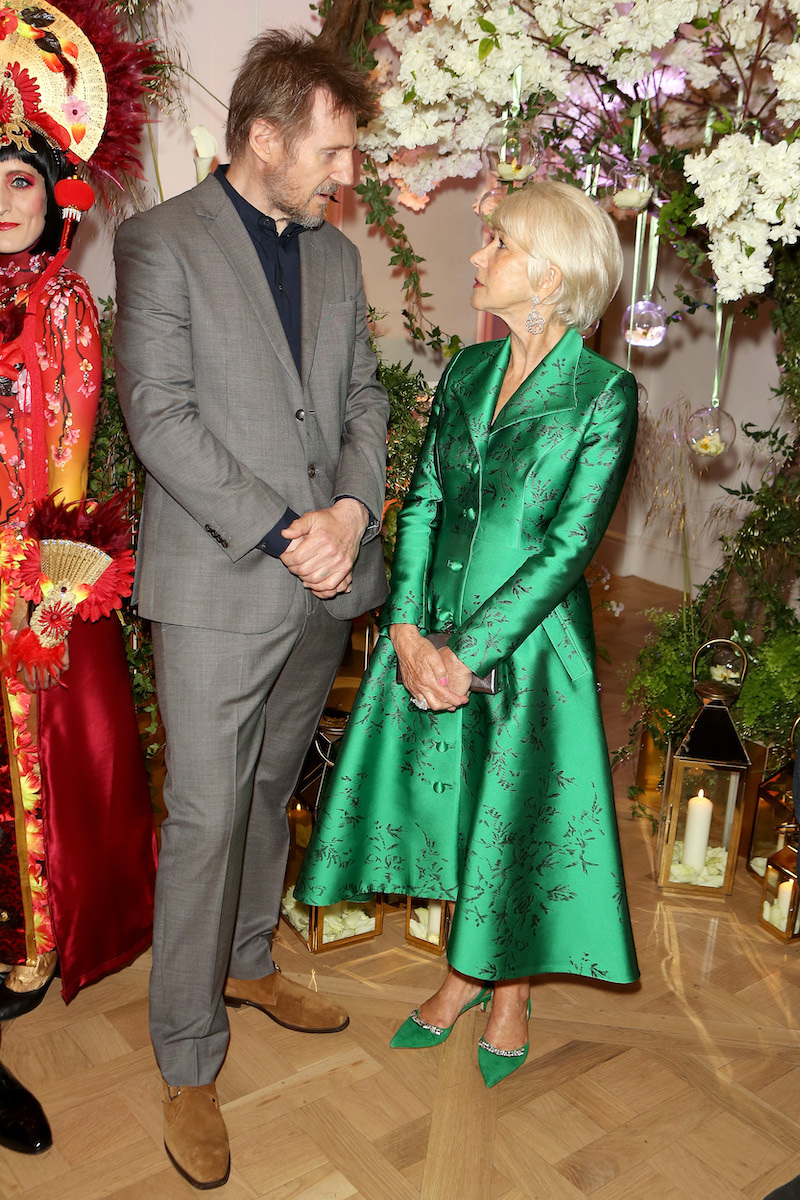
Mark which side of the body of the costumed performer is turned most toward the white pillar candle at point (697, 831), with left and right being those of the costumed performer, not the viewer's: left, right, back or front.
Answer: left

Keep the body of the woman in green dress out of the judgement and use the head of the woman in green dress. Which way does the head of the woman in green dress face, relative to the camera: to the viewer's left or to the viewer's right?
to the viewer's left

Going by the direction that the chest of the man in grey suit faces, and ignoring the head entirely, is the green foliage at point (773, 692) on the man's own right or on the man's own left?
on the man's own left

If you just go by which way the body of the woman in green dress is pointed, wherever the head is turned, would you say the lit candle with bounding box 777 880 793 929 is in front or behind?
behind

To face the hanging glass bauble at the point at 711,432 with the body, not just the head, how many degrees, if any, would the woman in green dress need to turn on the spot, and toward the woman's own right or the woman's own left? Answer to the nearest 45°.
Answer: approximately 180°

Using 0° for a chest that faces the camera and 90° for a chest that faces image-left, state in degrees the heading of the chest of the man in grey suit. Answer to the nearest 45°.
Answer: approximately 315°

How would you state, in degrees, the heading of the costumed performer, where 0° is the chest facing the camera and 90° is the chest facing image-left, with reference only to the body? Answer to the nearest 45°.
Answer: approximately 0°

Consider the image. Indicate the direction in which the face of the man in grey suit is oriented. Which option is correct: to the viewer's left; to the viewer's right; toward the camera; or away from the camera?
to the viewer's right

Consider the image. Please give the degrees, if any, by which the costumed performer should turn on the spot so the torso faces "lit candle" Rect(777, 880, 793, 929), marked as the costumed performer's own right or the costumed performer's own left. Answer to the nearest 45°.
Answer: approximately 90° to the costumed performer's own left

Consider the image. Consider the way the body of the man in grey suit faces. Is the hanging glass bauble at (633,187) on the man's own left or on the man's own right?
on the man's own left

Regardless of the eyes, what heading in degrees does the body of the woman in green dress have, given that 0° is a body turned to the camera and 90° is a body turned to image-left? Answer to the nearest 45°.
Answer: approximately 45°

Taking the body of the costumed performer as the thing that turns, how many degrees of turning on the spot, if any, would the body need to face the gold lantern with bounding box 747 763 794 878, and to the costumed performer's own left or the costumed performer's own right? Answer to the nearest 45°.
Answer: approximately 90° to the costumed performer's own left

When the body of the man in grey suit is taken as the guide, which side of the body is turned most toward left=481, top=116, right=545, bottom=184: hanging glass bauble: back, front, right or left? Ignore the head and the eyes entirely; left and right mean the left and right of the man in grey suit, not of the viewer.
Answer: left
